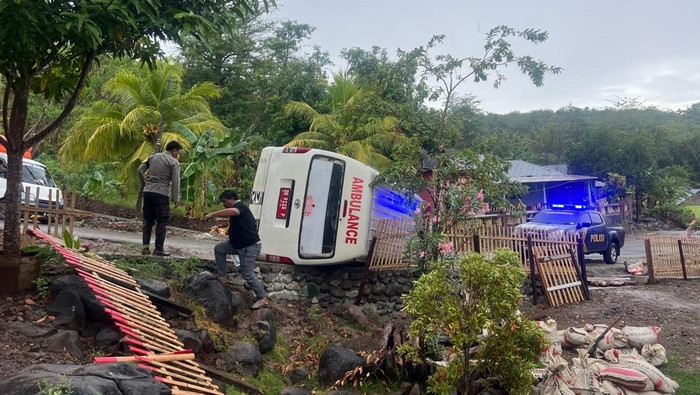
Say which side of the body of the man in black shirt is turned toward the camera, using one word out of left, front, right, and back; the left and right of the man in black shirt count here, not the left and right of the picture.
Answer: left

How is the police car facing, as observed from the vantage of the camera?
facing the viewer and to the left of the viewer

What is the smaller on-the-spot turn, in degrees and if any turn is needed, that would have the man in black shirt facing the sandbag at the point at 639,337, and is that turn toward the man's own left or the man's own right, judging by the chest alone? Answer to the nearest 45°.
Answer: approximately 180°

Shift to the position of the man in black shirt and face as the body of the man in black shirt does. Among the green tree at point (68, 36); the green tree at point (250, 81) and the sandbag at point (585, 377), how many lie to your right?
1

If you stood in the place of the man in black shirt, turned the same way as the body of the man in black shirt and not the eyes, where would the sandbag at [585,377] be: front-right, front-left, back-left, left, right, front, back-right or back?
back-left

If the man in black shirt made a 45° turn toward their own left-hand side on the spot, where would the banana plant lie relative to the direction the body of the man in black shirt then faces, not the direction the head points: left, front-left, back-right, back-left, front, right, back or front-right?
back-right

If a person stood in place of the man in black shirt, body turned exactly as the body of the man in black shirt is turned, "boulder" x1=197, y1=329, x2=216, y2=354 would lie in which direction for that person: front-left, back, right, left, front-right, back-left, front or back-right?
left

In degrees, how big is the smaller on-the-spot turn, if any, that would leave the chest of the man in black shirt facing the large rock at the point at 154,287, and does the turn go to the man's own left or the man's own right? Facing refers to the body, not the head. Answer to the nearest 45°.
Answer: approximately 45° to the man's own left

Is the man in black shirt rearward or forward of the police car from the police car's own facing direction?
forward

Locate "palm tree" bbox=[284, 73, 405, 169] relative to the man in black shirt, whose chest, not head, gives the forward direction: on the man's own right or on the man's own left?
on the man's own right

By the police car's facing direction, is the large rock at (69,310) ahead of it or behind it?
ahead

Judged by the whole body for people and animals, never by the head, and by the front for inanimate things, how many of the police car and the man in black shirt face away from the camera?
0
